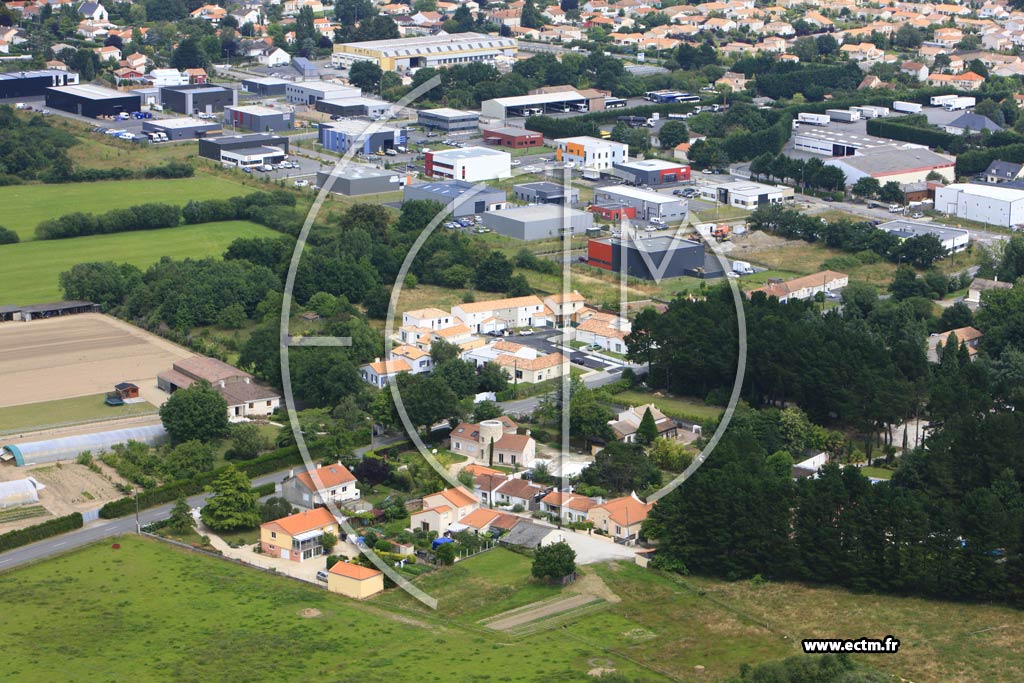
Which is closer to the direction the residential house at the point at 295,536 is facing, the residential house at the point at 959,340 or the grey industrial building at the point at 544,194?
the residential house

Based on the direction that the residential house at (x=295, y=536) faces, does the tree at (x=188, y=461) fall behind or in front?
behind

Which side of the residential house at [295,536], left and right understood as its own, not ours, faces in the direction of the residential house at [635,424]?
left

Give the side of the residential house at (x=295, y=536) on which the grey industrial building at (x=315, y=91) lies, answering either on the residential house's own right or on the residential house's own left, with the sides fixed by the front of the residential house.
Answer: on the residential house's own left

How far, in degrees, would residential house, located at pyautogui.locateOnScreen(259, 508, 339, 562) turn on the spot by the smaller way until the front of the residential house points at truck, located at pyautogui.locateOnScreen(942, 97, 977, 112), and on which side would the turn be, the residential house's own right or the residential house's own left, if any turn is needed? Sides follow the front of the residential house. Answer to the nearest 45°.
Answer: approximately 90° to the residential house's own left

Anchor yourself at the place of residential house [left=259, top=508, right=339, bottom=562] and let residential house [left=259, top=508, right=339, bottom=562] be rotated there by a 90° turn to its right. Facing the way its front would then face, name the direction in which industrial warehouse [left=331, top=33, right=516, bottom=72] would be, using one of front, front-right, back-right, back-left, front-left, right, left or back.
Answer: back-right

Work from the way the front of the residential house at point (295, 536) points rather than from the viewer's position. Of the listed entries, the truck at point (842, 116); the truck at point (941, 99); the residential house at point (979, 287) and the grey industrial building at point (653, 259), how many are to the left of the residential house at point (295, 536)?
4

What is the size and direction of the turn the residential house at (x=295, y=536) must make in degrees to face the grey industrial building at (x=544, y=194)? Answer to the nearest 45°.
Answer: approximately 135° to its left

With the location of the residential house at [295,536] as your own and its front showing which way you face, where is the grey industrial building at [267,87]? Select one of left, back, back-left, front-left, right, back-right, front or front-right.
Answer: back-left

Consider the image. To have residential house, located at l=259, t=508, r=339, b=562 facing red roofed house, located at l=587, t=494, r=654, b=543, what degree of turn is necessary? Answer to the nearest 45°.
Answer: approximately 45° to its left

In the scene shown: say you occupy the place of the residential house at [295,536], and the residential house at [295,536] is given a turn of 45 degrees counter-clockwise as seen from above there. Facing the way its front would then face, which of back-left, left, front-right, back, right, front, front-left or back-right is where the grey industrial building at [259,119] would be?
left

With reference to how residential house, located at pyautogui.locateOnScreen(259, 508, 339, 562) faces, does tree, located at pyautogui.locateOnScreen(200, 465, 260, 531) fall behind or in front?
behind

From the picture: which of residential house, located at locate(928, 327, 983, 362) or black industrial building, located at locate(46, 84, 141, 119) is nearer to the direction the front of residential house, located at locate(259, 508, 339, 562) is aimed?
the residential house

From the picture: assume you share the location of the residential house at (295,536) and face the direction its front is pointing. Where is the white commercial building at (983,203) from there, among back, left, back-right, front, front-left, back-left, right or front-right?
left

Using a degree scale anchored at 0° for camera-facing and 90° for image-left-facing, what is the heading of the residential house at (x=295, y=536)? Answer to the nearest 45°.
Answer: approximately 315°

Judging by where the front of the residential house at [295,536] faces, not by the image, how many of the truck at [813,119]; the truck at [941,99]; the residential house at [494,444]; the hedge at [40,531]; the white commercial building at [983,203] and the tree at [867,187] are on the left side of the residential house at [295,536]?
5

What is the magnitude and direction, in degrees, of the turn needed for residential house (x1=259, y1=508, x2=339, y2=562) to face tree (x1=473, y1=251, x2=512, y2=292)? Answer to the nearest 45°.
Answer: approximately 135° to its left

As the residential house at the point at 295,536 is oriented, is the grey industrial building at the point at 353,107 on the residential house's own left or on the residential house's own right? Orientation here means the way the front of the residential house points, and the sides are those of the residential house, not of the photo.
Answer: on the residential house's own left
